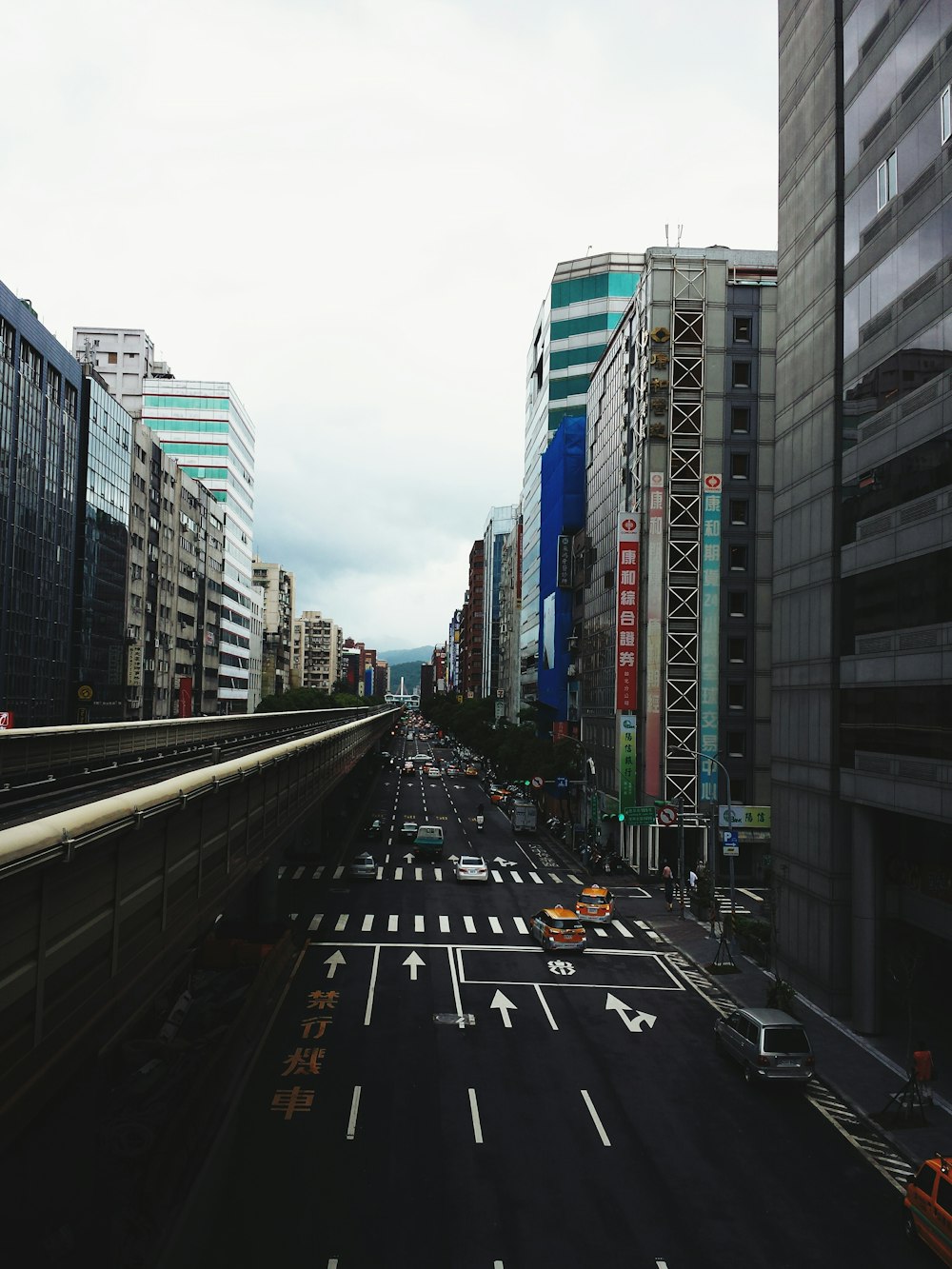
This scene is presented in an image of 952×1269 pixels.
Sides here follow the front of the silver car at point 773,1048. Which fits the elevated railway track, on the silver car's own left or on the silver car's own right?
on the silver car's own left

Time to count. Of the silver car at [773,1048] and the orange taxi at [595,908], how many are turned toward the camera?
0

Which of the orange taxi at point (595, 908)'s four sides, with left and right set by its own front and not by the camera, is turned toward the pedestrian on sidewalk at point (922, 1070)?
back

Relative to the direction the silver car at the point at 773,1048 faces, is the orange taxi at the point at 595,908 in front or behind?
in front

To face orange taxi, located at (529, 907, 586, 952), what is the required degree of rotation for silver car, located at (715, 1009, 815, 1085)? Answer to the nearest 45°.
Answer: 0° — it already faces it

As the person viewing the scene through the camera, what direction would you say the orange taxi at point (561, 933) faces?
facing away from the viewer and to the left of the viewer

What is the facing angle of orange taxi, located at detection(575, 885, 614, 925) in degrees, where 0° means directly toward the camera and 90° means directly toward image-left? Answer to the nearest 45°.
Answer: approximately 180°

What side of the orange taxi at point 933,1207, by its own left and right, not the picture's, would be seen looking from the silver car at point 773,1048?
front

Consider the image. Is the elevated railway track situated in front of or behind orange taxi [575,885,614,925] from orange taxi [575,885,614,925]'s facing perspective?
behind

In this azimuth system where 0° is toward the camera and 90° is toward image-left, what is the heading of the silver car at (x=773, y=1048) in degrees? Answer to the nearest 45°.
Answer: approximately 135°
